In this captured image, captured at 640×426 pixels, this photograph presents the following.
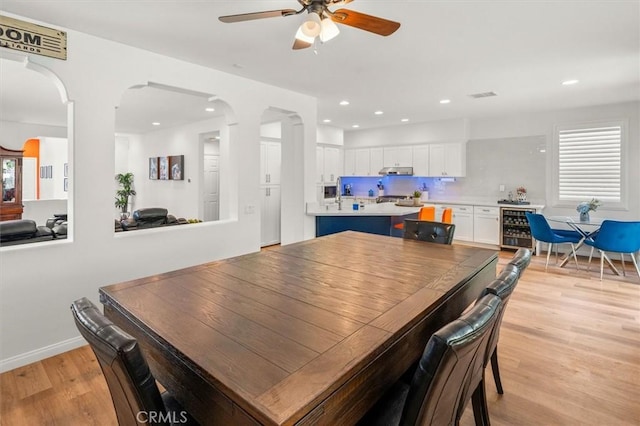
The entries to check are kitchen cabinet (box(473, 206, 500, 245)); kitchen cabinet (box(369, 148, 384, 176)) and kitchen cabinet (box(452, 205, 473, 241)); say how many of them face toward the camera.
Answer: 3

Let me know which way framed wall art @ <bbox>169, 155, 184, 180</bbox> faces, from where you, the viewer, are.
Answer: facing the viewer and to the left of the viewer

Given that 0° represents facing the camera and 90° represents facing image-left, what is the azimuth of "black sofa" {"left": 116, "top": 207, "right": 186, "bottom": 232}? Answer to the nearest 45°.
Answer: approximately 0°

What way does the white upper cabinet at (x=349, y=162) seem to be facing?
toward the camera

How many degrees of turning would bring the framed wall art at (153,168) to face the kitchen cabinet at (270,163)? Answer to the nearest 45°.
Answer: approximately 90° to its left

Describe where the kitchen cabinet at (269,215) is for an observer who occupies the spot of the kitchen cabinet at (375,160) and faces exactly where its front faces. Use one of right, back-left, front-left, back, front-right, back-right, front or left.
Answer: front-right

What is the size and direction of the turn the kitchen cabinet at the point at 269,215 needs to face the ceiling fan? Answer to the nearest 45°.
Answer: approximately 45° to its right

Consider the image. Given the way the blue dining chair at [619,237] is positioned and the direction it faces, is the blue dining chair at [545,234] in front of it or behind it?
in front

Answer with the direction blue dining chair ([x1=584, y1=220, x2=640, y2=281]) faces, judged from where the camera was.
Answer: facing away from the viewer and to the left of the viewer

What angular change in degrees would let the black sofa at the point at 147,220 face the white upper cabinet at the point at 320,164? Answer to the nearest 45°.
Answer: approximately 135° to its left

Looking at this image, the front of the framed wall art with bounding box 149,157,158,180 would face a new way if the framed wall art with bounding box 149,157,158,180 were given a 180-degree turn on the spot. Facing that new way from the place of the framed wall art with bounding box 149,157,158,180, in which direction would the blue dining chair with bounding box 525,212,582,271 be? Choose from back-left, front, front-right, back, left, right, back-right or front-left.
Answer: right
